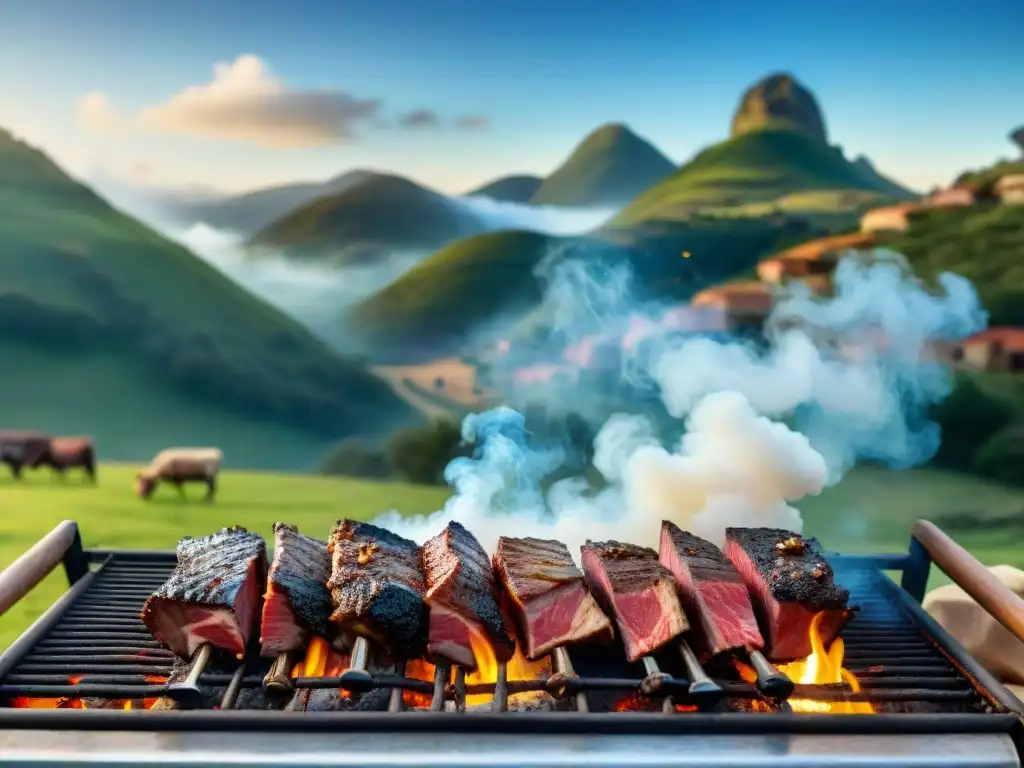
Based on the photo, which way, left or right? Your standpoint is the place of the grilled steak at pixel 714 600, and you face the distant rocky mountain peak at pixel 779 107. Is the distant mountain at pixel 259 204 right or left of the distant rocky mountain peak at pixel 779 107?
left

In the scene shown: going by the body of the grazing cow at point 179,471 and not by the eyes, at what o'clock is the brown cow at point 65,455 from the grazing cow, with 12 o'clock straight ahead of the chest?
The brown cow is roughly at 1 o'clock from the grazing cow.

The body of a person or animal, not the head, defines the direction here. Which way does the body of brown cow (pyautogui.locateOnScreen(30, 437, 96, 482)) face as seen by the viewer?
to the viewer's left

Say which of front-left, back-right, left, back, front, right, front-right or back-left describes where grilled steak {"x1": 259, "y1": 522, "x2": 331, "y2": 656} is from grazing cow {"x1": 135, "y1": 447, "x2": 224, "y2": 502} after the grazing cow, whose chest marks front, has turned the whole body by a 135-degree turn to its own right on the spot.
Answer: back-right

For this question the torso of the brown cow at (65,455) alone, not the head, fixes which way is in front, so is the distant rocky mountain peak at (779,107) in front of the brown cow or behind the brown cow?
behind

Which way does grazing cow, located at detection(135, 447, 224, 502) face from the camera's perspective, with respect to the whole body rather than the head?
to the viewer's left
